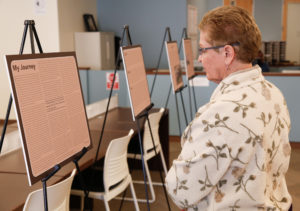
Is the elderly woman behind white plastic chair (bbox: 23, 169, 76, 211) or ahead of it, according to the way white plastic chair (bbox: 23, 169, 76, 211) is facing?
behind

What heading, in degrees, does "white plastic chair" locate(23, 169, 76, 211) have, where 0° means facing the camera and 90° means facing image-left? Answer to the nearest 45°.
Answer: approximately 135°

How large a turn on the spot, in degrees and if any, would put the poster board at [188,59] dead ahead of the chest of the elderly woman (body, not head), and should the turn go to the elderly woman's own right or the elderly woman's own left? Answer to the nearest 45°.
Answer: approximately 45° to the elderly woman's own right

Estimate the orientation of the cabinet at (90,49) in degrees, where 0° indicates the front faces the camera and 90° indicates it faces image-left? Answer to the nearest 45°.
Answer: approximately 315°

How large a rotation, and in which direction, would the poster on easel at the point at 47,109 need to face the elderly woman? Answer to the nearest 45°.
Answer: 0° — it already faces them

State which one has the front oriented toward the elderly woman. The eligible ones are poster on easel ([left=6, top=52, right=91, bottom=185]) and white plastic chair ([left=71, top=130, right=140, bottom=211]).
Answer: the poster on easel

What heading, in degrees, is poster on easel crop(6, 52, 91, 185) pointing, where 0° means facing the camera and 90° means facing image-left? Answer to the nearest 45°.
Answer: approximately 315°

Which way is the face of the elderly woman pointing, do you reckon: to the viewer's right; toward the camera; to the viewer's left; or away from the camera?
to the viewer's left

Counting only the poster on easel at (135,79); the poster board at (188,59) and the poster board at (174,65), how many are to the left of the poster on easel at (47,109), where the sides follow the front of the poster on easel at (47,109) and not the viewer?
3
